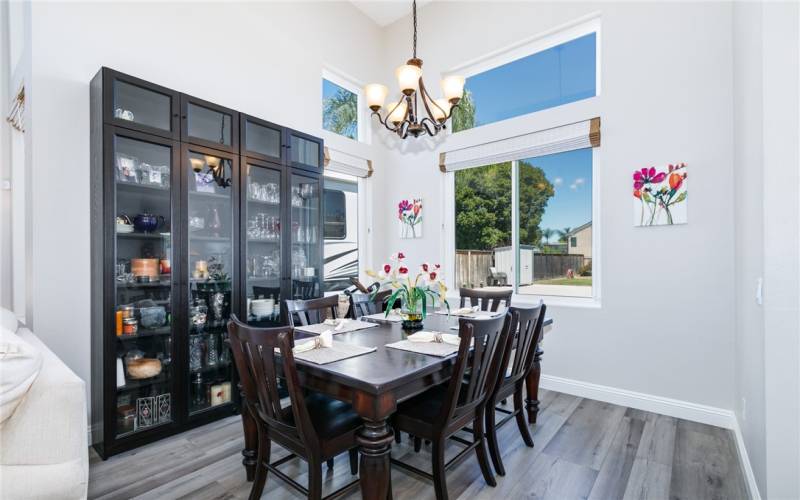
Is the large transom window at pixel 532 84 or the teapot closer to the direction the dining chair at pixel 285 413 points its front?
the large transom window

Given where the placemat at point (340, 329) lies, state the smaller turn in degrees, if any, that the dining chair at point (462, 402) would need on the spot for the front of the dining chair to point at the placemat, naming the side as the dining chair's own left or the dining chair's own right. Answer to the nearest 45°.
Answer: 0° — it already faces it

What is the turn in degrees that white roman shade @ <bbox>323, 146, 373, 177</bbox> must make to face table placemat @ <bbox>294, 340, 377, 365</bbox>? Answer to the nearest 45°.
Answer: approximately 45° to its right

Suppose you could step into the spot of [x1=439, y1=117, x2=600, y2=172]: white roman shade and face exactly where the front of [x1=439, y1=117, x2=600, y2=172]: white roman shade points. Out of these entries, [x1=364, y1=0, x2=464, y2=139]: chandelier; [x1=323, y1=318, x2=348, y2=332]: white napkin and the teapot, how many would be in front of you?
3

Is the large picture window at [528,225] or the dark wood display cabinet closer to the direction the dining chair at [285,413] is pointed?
the large picture window

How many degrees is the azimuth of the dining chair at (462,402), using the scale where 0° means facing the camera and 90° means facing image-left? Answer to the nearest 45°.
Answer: approximately 135°

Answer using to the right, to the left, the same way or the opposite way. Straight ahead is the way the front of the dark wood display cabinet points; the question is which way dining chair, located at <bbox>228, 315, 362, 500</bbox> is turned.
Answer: to the left

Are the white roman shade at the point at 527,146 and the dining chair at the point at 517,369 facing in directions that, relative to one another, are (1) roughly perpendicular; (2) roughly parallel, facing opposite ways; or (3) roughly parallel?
roughly perpendicular

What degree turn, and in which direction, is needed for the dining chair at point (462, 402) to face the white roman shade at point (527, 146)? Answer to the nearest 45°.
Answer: approximately 45° to its right

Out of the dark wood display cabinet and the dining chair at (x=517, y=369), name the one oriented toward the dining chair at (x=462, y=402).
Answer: the dark wood display cabinet

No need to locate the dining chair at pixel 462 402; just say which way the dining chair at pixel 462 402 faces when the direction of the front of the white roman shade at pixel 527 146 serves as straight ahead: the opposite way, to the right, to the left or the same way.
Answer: to the right
